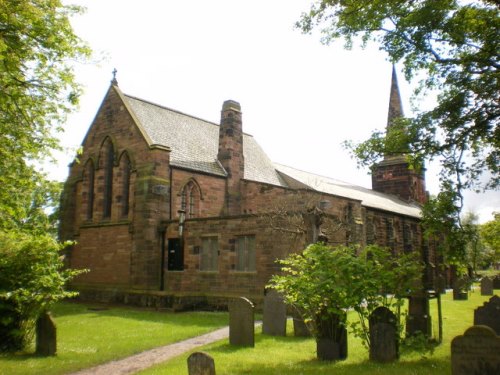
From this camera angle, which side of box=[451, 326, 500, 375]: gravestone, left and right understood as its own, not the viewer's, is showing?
front

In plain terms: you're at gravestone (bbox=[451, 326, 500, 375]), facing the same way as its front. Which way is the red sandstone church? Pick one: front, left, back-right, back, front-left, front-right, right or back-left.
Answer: back-right

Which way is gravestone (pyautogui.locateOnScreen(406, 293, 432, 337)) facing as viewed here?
toward the camera

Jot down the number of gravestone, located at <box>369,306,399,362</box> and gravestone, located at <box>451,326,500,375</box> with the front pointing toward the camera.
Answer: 2

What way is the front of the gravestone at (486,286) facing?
toward the camera

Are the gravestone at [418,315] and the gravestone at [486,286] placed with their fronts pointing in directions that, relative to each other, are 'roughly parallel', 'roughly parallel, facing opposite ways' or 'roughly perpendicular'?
roughly parallel

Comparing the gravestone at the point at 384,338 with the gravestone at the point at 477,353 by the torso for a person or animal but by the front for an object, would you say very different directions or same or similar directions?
same or similar directions

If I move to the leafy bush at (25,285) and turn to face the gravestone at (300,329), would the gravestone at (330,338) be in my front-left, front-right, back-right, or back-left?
front-right

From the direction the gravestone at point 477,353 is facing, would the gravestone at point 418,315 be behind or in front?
behind

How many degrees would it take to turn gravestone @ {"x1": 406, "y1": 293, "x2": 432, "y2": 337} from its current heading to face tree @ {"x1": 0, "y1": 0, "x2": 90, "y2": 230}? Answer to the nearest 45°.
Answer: approximately 90° to its right

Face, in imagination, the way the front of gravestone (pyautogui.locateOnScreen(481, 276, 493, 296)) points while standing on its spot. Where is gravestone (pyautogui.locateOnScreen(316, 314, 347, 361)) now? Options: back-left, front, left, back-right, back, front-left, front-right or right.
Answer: front

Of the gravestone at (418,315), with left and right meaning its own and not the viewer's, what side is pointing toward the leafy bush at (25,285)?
right

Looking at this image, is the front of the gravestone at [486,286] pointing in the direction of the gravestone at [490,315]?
yes

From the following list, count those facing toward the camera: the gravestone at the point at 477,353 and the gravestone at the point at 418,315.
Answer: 2
